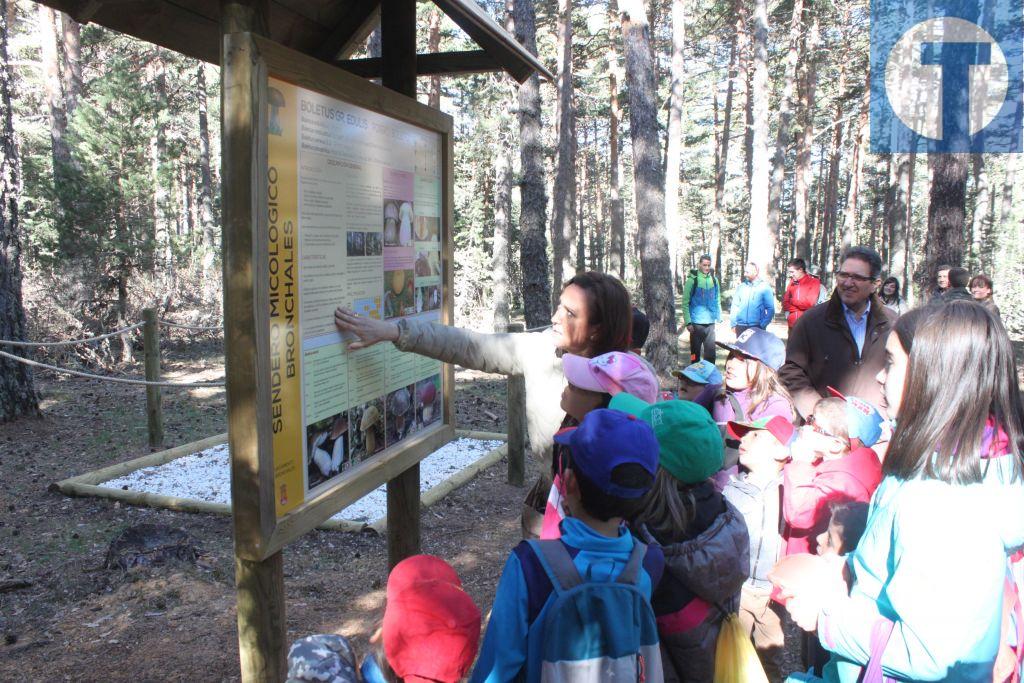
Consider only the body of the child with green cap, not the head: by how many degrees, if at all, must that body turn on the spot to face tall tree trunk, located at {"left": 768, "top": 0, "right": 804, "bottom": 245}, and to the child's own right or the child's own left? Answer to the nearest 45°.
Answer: approximately 45° to the child's own right

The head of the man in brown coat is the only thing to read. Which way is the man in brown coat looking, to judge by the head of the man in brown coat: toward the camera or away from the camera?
toward the camera

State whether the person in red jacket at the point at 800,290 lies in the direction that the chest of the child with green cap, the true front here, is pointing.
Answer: no

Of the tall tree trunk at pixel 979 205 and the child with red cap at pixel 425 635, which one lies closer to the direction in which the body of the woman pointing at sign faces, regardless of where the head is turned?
the child with red cap

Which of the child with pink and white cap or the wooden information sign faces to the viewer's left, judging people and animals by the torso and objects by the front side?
the child with pink and white cap

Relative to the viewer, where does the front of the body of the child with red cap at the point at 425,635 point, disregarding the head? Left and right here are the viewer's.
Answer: facing away from the viewer and to the left of the viewer

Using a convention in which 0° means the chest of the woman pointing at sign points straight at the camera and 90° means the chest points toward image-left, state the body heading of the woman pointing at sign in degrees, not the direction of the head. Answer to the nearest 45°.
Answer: approximately 45°

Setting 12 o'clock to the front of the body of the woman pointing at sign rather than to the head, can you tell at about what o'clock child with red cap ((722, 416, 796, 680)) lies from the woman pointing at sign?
The child with red cap is roughly at 7 o'clock from the woman pointing at sign.

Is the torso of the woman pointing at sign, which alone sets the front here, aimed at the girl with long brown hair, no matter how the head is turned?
no

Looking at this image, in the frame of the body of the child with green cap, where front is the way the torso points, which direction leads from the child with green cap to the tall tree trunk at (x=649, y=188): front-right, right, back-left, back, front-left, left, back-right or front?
front-right

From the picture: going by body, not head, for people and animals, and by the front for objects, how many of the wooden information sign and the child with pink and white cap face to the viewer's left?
1

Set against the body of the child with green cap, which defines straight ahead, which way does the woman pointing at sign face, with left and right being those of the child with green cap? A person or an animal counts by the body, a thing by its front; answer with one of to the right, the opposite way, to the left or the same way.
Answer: to the left

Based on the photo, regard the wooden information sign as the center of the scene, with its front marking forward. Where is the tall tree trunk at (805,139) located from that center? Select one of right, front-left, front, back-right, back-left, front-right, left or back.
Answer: left

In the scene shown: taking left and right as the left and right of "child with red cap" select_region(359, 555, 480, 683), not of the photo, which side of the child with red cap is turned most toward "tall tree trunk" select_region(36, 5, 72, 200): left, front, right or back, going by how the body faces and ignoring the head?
front

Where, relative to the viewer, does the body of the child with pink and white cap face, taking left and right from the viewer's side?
facing to the left of the viewer
